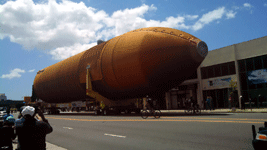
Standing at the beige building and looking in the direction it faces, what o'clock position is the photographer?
The photographer is roughly at 11 o'clock from the beige building.

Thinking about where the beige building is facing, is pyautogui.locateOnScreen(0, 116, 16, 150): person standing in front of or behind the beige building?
in front

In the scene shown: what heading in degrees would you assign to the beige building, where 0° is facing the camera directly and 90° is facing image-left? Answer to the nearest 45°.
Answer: approximately 45°

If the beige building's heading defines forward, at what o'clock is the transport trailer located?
The transport trailer is roughly at 12 o'clock from the beige building.
